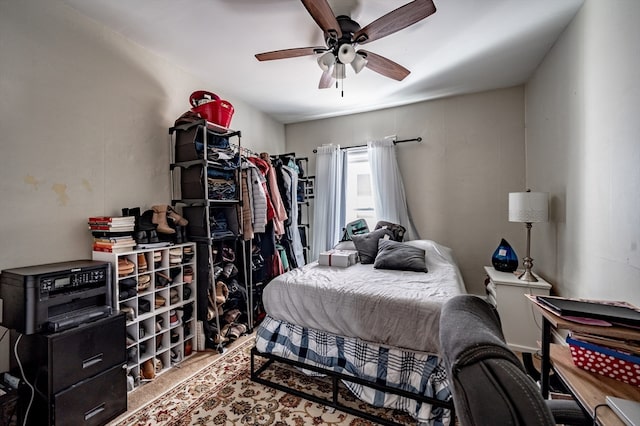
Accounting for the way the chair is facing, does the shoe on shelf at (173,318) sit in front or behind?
behind

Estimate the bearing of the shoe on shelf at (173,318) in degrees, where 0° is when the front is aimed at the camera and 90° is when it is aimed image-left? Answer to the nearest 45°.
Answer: approximately 315°

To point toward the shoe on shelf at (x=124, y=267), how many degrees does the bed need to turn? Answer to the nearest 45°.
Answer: approximately 45° to its right

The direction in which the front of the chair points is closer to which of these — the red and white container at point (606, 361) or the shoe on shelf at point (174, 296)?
the red and white container

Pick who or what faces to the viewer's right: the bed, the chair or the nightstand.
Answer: the chair

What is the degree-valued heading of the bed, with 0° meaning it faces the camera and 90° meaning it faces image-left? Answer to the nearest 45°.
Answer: approximately 45°
